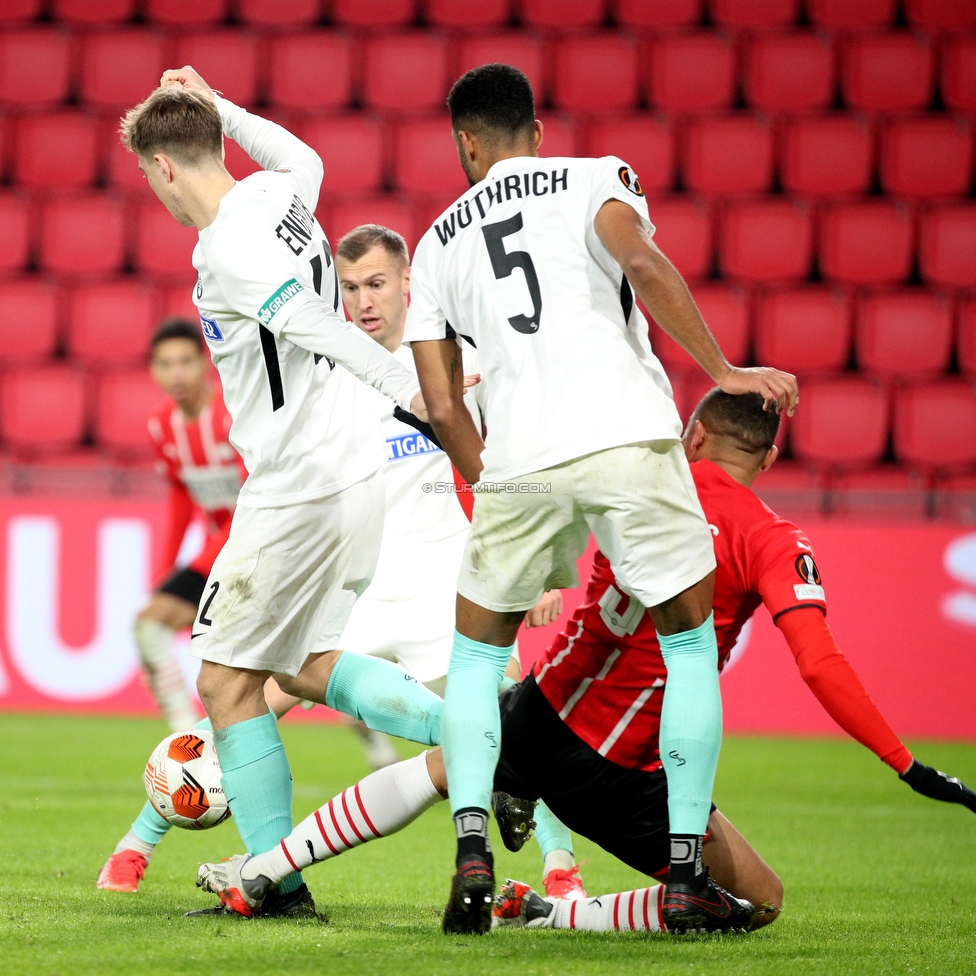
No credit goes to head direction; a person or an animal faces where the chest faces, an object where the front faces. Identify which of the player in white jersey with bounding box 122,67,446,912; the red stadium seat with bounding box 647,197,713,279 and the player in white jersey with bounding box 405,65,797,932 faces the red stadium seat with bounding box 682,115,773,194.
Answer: the player in white jersey with bounding box 405,65,797,932

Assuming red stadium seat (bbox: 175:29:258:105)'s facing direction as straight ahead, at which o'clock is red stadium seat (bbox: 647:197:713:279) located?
red stadium seat (bbox: 647:197:713:279) is roughly at 10 o'clock from red stadium seat (bbox: 175:29:258:105).

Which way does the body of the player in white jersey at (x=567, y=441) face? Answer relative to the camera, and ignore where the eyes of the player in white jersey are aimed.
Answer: away from the camera

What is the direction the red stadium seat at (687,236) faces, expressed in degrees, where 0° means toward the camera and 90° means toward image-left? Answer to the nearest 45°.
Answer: approximately 0°

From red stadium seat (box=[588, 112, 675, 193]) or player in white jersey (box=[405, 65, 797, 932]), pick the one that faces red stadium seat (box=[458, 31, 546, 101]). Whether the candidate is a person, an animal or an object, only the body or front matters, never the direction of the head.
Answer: the player in white jersey

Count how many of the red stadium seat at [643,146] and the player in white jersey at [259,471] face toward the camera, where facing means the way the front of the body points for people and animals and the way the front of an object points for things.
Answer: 1

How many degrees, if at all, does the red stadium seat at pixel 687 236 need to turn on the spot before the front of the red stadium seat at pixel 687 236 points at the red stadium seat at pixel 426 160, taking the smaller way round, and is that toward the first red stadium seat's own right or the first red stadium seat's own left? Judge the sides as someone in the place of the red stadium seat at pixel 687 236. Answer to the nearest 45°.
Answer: approximately 90° to the first red stadium seat's own right

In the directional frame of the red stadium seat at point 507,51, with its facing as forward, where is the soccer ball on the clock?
The soccer ball is roughly at 12 o'clock from the red stadium seat.

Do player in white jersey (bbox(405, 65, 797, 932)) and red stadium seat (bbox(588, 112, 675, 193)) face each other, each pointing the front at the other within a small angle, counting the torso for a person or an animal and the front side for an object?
yes

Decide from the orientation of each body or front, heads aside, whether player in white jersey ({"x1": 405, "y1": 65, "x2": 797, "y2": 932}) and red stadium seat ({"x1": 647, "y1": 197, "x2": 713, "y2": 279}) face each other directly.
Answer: yes

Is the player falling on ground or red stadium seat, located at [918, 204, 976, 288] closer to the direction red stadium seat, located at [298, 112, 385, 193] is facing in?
the player falling on ground

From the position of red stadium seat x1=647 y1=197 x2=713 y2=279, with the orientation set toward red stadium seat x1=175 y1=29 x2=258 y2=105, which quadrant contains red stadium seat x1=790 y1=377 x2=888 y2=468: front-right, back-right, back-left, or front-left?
back-left

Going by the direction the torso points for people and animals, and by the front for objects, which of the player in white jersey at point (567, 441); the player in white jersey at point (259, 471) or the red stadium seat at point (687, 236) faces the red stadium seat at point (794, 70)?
the player in white jersey at point (567, 441)

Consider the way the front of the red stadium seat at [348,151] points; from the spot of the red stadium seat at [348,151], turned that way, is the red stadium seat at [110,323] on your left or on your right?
on your right

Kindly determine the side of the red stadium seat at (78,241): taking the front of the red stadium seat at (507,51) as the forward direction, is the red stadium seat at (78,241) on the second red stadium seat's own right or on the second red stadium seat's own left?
on the second red stadium seat's own right
